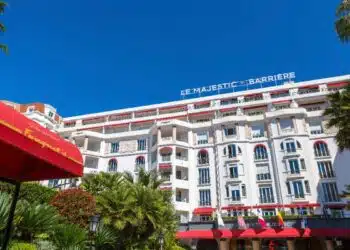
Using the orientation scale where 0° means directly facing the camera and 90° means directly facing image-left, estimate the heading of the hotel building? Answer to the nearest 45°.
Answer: approximately 45°

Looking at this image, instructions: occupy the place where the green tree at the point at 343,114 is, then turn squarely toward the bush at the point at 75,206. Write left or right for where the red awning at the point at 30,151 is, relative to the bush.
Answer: left

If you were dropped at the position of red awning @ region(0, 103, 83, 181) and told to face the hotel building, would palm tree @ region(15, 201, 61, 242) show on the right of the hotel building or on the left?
left

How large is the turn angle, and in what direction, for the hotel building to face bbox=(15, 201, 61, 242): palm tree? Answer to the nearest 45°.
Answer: approximately 45° to its left

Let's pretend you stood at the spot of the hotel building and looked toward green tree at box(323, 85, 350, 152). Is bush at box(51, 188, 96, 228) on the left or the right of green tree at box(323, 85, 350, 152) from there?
right

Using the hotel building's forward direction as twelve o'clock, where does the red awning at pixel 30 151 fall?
The red awning is roughly at 11 o'clock from the hotel building.

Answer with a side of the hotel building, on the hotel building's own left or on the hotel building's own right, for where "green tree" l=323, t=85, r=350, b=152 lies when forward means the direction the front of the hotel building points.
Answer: on the hotel building's own left

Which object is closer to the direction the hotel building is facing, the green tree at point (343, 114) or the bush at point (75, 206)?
the bush

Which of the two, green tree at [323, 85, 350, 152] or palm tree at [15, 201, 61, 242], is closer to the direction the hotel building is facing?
the palm tree
